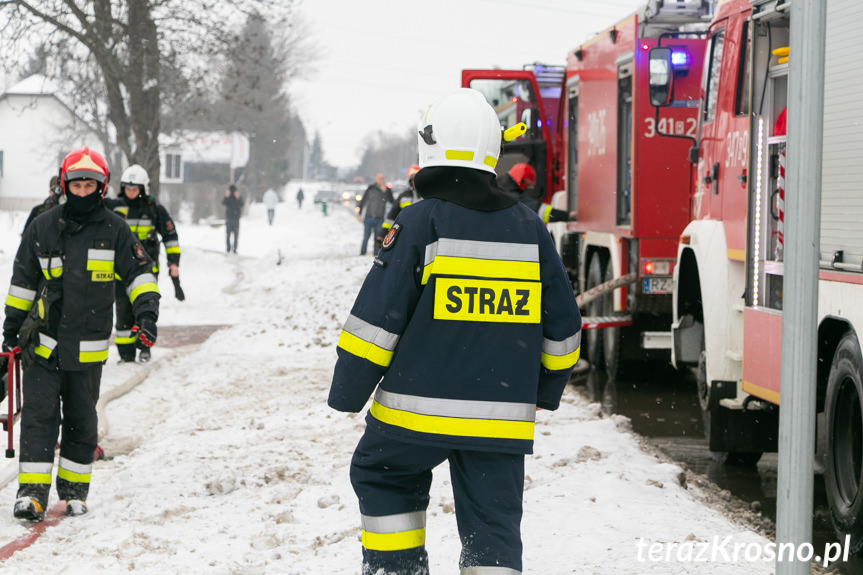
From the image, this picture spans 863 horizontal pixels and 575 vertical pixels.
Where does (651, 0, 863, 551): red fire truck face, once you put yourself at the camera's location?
facing away from the viewer and to the left of the viewer

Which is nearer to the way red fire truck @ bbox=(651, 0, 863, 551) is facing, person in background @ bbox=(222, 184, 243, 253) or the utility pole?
the person in background

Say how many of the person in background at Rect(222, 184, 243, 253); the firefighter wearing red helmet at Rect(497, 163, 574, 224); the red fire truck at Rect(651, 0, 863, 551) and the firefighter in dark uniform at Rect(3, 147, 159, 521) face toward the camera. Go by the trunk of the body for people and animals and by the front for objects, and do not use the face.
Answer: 2

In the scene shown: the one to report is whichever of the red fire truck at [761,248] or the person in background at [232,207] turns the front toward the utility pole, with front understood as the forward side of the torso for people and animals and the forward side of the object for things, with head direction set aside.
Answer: the person in background

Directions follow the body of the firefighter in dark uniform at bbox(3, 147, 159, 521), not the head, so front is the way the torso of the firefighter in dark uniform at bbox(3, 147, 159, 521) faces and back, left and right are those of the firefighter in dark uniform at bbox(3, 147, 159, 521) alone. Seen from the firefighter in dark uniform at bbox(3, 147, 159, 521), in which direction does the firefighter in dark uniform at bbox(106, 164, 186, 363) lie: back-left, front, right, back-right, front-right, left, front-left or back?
back

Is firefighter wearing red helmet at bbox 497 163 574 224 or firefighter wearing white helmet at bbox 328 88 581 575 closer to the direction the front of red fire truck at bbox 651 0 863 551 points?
the firefighter wearing red helmet

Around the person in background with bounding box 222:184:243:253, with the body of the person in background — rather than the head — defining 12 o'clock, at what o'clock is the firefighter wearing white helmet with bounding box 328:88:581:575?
The firefighter wearing white helmet is roughly at 12 o'clock from the person in background.

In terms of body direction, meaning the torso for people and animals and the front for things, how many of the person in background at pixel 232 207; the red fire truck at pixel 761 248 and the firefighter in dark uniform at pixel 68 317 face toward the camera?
2
